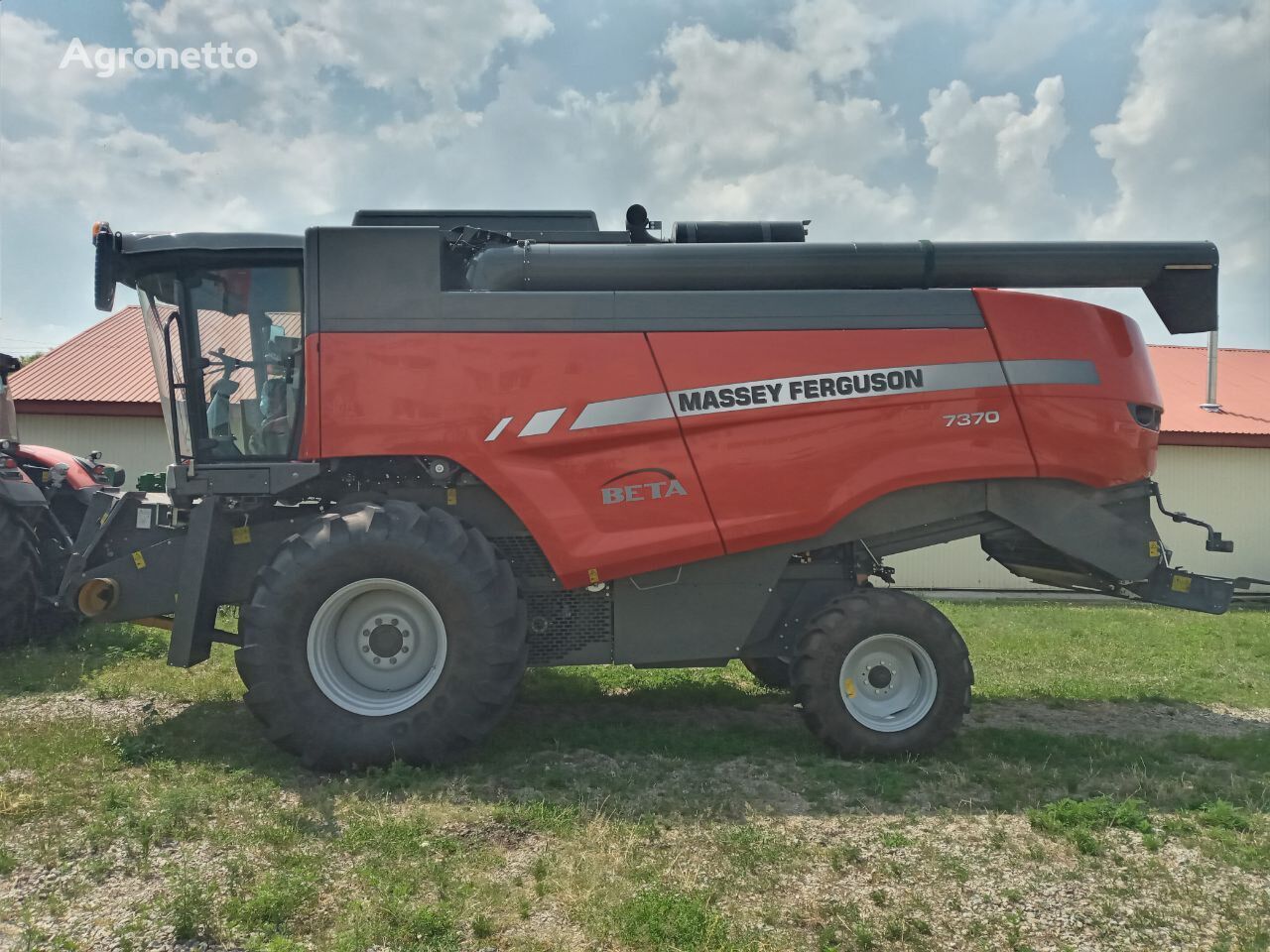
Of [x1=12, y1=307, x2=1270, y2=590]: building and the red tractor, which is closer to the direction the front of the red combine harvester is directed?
the red tractor

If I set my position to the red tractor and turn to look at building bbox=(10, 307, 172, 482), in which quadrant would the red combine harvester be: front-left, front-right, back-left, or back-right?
back-right

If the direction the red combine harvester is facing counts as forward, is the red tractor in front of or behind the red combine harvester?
in front

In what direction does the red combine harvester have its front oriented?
to the viewer's left
